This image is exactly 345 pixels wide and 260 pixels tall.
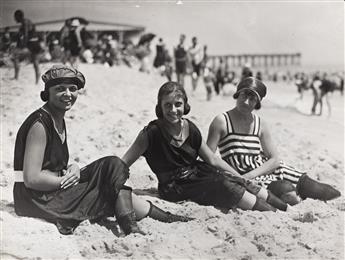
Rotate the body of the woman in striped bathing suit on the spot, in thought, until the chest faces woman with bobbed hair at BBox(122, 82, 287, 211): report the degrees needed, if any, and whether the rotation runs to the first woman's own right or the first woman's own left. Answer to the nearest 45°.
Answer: approximately 90° to the first woman's own right

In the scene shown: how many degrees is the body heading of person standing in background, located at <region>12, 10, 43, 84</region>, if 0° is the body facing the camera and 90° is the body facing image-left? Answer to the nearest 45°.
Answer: approximately 45°

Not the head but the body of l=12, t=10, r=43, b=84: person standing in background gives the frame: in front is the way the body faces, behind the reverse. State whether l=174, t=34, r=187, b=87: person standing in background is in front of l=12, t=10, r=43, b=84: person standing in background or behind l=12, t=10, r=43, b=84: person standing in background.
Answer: behind

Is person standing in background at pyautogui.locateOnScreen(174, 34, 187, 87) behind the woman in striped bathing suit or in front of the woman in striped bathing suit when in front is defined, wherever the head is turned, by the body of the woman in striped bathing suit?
behind

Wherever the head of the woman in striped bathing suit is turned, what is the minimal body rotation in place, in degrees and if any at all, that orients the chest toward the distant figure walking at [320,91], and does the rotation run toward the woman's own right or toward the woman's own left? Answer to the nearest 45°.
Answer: approximately 135° to the woman's own left

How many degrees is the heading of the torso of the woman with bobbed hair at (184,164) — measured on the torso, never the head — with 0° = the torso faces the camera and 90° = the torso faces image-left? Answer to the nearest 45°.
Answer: approximately 315°

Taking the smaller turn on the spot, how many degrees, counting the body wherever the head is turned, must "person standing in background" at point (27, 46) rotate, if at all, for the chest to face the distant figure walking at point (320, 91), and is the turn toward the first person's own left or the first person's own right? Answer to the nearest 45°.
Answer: approximately 180°
